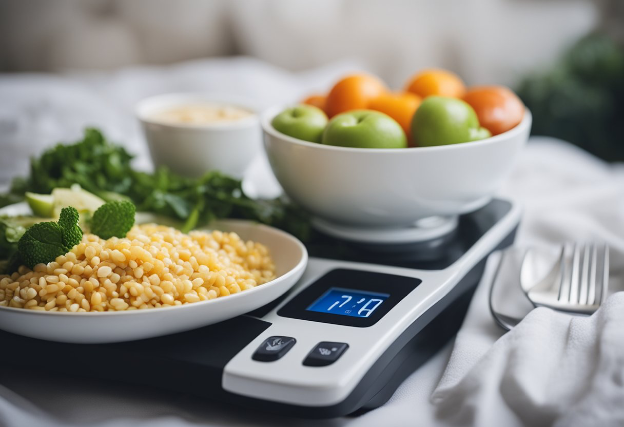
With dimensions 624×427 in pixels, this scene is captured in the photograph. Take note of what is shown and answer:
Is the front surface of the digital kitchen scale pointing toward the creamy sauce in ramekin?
no

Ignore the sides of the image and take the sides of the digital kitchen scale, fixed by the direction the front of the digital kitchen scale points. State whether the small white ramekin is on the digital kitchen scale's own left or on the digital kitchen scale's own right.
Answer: on the digital kitchen scale's own right

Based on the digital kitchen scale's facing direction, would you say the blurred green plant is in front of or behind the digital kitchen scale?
behind

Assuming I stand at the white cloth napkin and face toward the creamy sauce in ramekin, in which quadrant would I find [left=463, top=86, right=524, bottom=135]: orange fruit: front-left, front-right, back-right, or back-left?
front-right

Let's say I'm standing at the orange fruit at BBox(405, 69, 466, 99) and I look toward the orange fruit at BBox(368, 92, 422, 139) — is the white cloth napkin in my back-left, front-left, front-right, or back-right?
front-left

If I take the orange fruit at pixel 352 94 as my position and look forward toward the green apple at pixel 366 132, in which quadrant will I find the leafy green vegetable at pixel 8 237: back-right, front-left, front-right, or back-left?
front-right
